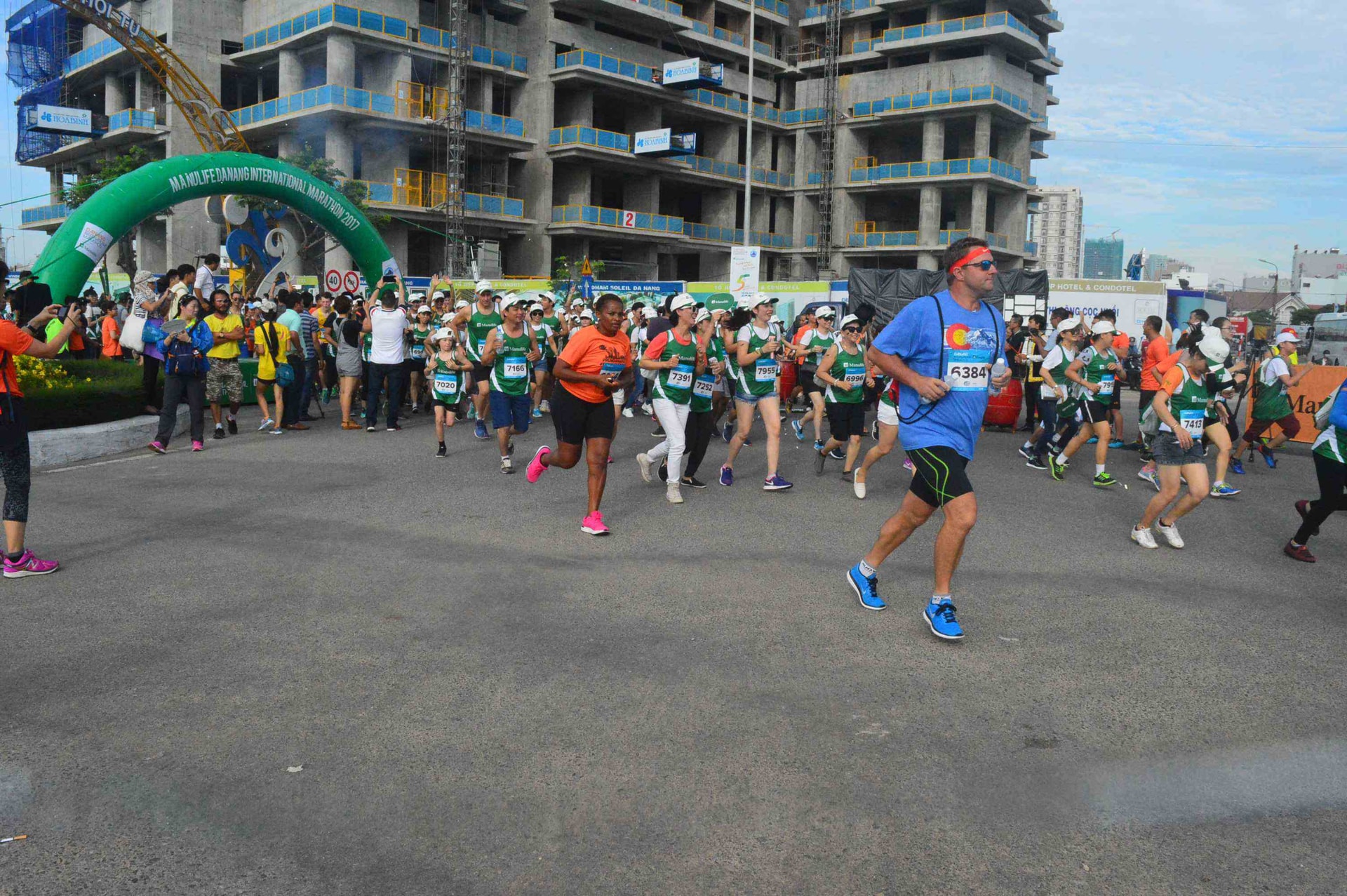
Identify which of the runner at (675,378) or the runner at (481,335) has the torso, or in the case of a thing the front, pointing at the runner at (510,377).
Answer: the runner at (481,335)

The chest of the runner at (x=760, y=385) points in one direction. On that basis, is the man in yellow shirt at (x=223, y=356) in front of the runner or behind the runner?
behind

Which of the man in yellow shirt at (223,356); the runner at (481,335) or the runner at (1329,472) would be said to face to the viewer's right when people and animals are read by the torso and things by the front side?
the runner at (1329,472)

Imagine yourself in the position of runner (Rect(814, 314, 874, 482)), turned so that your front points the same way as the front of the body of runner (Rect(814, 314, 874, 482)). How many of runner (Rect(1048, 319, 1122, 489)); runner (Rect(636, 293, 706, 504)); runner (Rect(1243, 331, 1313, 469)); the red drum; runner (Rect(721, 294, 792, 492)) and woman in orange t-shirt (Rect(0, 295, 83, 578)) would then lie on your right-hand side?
3

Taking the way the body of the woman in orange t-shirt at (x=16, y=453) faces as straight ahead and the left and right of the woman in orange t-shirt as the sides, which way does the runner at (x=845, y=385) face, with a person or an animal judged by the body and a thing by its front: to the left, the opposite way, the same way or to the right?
to the right

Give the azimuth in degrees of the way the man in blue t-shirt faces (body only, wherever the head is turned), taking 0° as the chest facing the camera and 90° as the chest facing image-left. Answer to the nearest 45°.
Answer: approximately 315°

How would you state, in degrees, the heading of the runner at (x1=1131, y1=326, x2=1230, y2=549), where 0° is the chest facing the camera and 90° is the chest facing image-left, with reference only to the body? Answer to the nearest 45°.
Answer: approximately 315°

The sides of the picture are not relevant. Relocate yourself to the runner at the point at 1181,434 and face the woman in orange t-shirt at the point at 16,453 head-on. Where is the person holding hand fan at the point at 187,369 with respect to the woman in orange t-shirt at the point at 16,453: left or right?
right
